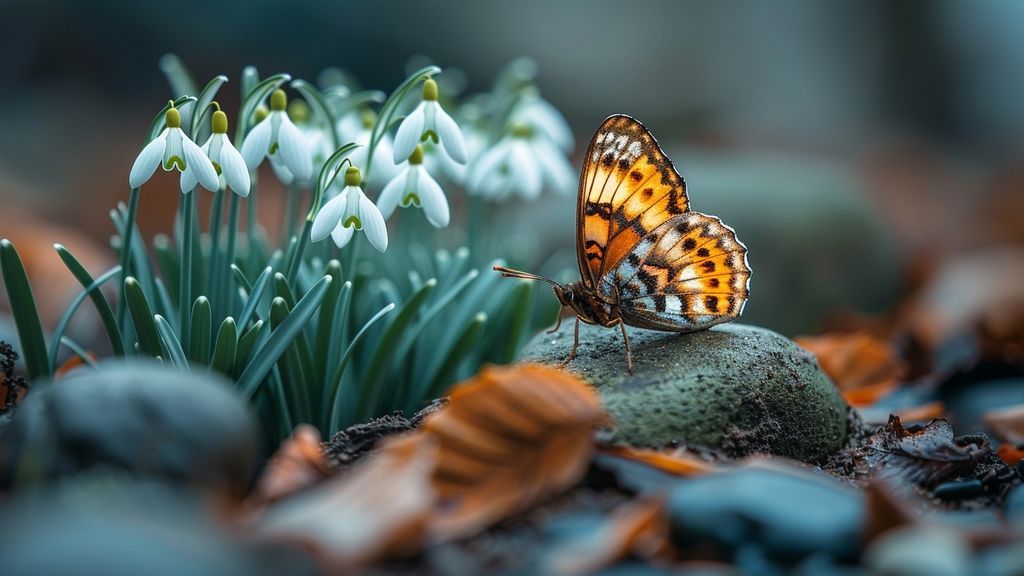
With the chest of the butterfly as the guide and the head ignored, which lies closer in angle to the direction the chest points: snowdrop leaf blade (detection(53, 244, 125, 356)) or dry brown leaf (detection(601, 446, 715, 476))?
the snowdrop leaf blade

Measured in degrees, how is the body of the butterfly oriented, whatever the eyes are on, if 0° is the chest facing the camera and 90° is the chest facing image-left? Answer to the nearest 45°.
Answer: approximately 90°

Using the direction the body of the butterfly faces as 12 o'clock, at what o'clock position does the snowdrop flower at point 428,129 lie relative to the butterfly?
The snowdrop flower is roughly at 12 o'clock from the butterfly.

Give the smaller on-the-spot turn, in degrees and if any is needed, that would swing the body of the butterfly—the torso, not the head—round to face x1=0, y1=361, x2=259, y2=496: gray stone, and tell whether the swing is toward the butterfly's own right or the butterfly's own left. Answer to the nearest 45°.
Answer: approximately 45° to the butterfly's own left

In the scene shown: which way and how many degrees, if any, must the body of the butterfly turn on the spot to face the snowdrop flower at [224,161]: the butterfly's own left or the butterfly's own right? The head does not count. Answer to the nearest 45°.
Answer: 0° — it already faces it

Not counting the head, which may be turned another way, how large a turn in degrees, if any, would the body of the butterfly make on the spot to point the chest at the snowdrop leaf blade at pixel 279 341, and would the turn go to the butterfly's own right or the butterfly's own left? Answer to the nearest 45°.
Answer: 0° — it already faces it

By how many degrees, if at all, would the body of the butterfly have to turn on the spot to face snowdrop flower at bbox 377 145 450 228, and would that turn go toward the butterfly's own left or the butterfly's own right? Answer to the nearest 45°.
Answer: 0° — it already faces it

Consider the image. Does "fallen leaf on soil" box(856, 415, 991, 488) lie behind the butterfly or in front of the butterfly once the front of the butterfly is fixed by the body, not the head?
behind

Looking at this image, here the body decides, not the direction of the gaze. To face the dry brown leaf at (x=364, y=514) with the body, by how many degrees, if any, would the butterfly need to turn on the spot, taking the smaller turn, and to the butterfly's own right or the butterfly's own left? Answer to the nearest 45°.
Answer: approximately 90° to the butterfly's own left

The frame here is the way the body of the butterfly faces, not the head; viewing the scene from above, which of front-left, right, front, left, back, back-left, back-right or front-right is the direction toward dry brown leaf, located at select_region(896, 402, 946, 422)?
back-right

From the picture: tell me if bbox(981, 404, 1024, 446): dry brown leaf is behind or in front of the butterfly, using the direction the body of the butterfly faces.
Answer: behind

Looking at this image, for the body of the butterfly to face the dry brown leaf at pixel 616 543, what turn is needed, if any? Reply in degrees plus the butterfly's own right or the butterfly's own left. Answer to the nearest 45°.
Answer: approximately 90° to the butterfly's own left

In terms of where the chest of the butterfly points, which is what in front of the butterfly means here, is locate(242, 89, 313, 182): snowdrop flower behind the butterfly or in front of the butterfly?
in front

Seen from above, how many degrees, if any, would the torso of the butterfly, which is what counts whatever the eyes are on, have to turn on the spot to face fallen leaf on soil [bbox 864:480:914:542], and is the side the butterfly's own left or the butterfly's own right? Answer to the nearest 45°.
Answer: approximately 135° to the butterfly's own left

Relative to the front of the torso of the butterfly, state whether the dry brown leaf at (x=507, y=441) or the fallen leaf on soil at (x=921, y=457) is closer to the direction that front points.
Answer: the dry brown leaf

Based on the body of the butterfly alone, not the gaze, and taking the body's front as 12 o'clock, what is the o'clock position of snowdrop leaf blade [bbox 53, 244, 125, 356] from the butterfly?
The snowdrop leaf blade is roughly at 12 o'clock from the butterfly.
